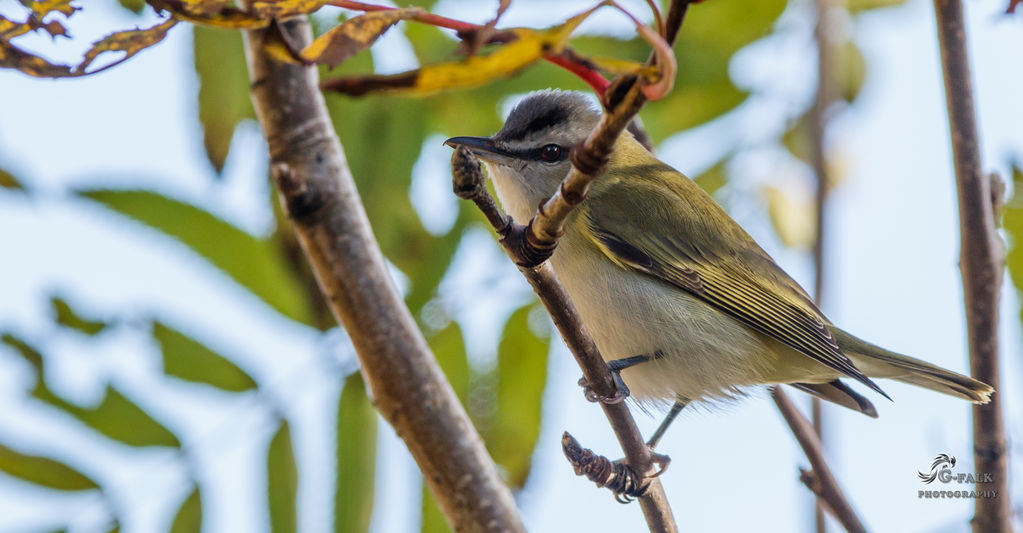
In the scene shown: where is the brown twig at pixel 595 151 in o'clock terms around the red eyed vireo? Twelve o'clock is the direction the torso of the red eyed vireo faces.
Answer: The brown twig is roughly at 11 o'clock from the red eyed vireo.

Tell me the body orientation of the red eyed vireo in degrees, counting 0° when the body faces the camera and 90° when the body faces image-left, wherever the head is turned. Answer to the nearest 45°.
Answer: approximately 90°
